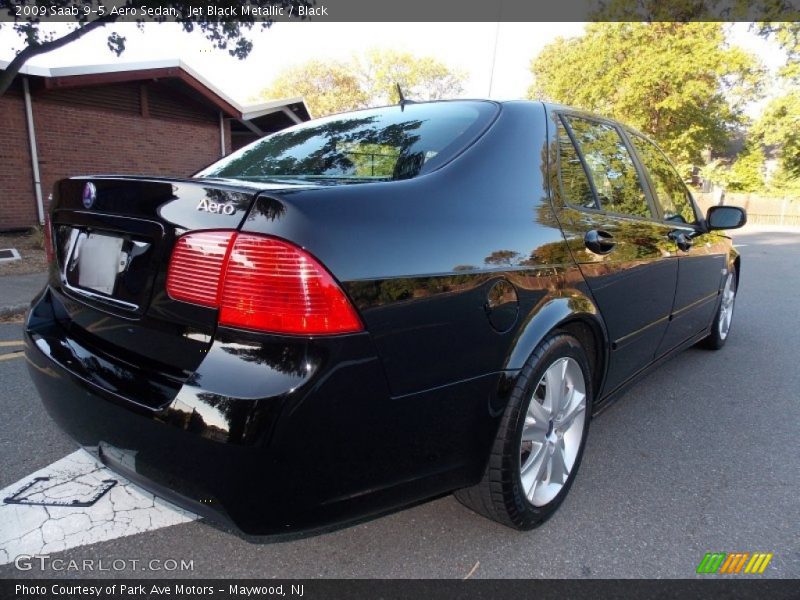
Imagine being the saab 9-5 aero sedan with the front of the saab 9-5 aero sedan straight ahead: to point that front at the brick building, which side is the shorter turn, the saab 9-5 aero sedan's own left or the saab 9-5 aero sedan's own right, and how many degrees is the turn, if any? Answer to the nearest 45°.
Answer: approximately 90° to the saab 9-5 aero sedan's own left

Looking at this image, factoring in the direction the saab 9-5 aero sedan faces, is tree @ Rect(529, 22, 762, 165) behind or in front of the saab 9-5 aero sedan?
in front

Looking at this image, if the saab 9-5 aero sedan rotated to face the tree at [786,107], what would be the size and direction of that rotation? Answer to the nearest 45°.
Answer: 0° — it already faces it

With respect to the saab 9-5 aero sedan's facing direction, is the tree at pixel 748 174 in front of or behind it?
in front

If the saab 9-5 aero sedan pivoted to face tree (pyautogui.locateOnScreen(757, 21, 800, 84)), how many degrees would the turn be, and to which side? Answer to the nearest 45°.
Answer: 0° — it already faces it

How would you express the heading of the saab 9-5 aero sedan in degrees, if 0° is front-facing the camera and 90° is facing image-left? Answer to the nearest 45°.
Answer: approximately 225°

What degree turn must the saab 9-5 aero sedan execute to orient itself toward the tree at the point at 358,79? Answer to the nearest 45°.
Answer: approximately 45° to its left
